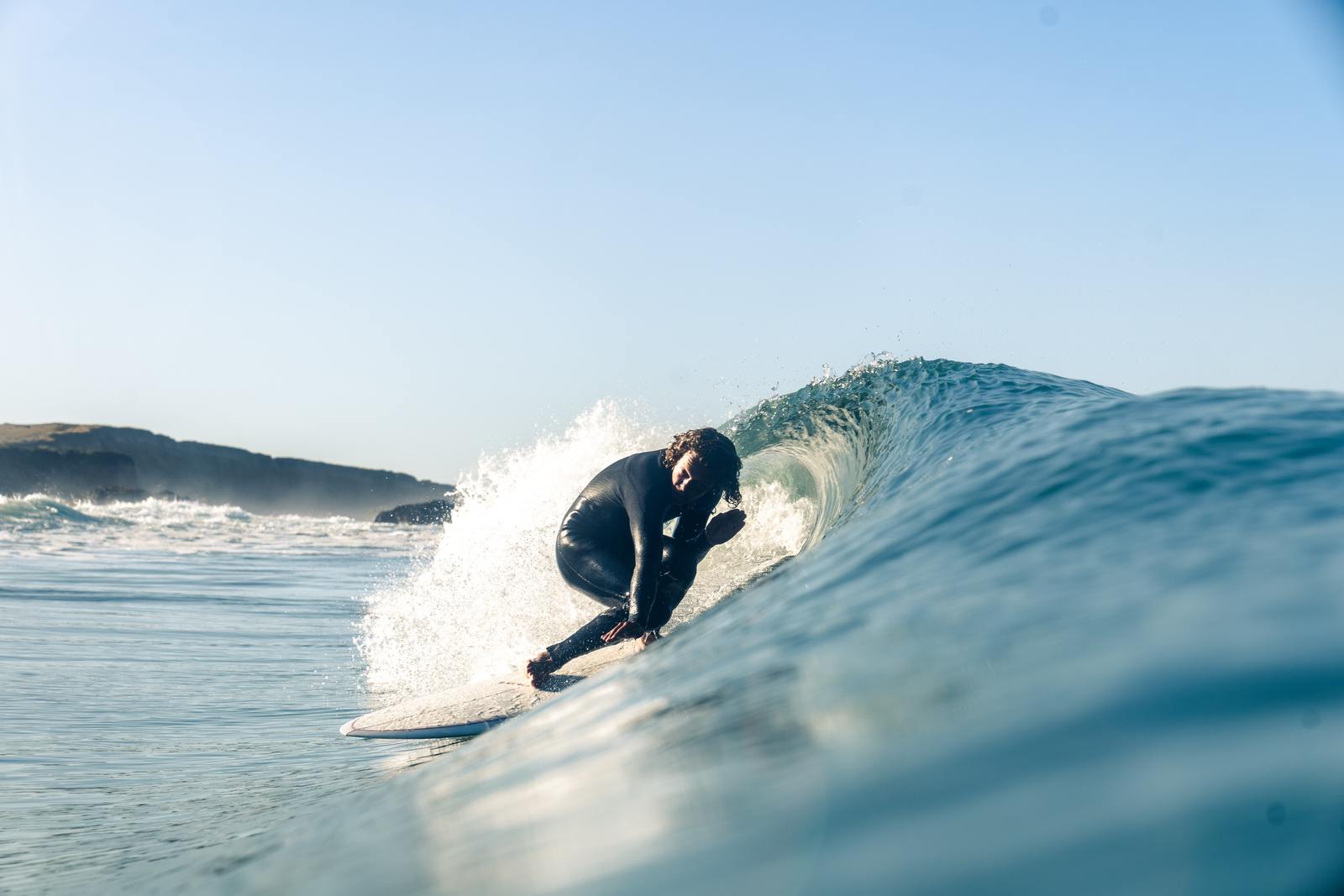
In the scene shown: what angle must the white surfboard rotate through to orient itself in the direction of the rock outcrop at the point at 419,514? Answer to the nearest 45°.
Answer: approximately 135° to its right

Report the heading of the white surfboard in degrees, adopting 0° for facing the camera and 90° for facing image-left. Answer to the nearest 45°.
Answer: approximately 45°

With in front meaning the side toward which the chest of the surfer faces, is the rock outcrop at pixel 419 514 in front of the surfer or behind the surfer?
behind
